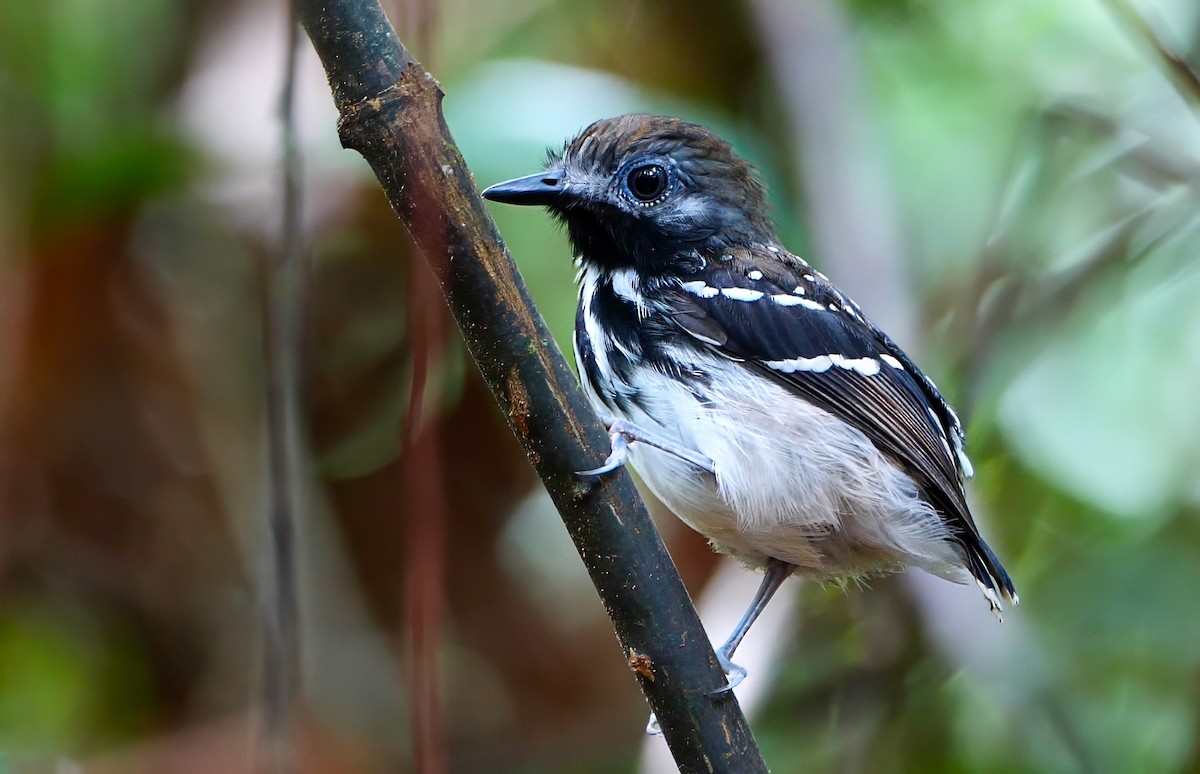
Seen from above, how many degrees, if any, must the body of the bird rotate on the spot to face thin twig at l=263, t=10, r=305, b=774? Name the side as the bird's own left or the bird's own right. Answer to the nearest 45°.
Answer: approximately 45° to the bird's own right

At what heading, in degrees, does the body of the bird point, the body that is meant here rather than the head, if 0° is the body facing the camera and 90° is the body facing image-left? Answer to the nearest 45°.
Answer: approximately 90°
